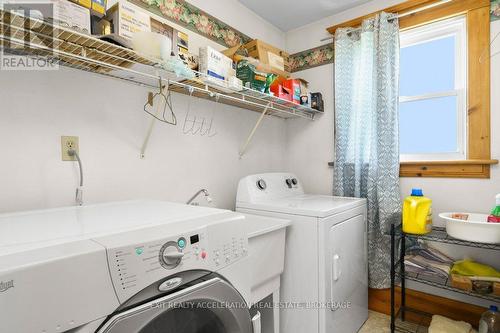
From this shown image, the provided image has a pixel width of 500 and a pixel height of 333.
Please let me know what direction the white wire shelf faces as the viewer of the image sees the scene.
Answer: facing the viewer and to the right of the viewer

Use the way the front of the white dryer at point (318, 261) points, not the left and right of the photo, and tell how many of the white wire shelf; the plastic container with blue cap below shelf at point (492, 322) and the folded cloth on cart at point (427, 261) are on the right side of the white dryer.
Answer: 1

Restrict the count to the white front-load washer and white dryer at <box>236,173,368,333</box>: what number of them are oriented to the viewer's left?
0

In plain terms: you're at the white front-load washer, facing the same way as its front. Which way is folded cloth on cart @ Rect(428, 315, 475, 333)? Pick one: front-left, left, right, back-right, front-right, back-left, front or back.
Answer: front-left

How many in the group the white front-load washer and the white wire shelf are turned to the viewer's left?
0

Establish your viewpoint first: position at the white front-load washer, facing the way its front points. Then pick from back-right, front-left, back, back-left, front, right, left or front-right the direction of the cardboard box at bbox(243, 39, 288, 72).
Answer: left

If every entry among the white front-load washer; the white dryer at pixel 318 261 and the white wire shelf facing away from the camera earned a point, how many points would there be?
0

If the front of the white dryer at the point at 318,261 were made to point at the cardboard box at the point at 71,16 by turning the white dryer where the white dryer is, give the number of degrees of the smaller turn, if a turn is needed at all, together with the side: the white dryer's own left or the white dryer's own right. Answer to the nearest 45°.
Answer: approximately 90° to the white dryer's own right

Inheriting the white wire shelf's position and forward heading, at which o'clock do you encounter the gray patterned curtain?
The gray patterned curtain is roughly at 10 o'clock from the white wire shelf.
